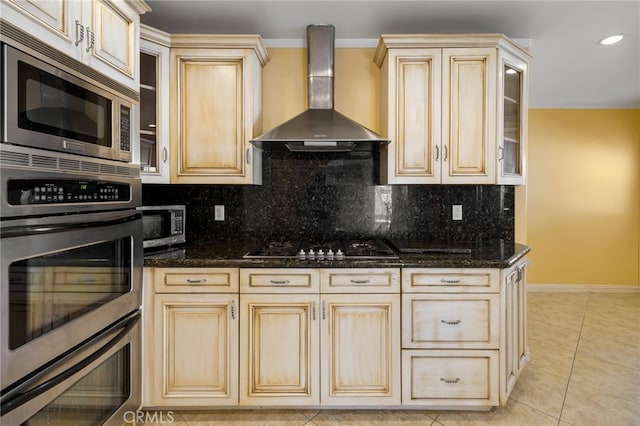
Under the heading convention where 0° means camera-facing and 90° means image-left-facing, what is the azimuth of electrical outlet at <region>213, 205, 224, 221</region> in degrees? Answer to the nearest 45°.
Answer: approximately 0°

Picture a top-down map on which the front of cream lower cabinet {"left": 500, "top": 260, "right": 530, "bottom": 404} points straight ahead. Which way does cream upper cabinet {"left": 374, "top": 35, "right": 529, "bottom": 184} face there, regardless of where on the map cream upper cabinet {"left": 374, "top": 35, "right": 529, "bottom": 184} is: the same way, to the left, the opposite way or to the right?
to the right

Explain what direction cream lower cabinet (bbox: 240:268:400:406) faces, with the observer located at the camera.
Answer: facing the viewer

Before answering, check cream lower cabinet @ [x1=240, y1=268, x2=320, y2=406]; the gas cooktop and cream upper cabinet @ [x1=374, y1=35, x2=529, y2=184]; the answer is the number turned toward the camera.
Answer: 3

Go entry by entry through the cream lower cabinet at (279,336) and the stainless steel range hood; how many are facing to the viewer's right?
0

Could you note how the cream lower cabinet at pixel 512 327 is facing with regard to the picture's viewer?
facing to the right of the viewer

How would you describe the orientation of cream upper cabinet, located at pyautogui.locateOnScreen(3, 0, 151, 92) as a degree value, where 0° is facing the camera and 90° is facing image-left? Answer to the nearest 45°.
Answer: approximately 315°

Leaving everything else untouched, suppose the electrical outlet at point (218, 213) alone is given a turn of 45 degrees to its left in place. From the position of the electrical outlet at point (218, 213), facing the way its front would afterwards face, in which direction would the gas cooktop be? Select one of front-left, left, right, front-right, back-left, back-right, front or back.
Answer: front

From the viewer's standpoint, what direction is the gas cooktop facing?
toward the camera

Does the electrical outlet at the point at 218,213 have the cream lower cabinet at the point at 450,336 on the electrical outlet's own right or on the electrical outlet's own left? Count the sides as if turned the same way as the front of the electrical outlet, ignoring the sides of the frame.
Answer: on the electrical outlet's own left
